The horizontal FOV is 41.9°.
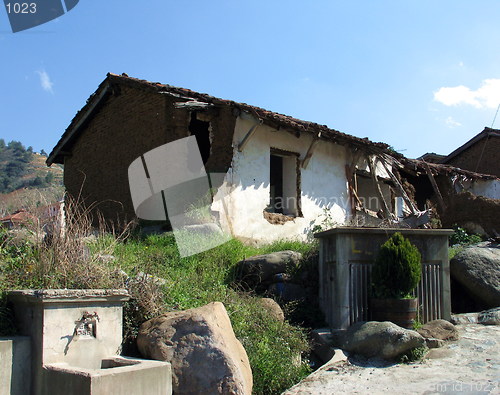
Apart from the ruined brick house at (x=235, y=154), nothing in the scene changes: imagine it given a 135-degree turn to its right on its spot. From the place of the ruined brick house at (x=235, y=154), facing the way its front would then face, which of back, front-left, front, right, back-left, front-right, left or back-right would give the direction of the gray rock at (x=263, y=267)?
left

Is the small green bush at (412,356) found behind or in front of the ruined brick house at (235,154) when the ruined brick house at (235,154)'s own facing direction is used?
in front

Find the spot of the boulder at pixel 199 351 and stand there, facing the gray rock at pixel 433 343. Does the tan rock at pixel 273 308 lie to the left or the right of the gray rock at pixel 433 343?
left

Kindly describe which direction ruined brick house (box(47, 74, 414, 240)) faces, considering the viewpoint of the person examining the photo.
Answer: facing the viewer and to the right of the viewer

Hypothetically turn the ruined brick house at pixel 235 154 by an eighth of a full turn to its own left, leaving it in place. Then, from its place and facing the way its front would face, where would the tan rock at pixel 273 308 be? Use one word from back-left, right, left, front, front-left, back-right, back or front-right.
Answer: right

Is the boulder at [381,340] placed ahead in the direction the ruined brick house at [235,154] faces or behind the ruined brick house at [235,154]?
ahead

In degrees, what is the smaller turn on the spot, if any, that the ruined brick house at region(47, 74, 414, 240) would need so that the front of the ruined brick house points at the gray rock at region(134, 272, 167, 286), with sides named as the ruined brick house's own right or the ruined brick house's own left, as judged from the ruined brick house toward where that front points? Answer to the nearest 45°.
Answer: approximately 45° to the ruined brick house's own right

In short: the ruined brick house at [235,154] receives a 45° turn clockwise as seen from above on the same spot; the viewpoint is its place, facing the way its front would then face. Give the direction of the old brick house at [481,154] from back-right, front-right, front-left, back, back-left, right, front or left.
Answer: back-left

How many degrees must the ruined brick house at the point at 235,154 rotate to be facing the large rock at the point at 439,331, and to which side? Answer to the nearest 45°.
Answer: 0° — it already faces it

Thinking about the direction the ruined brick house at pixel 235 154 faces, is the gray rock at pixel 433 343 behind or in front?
in front

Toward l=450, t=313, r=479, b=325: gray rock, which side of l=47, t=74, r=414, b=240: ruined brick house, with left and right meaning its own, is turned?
front
